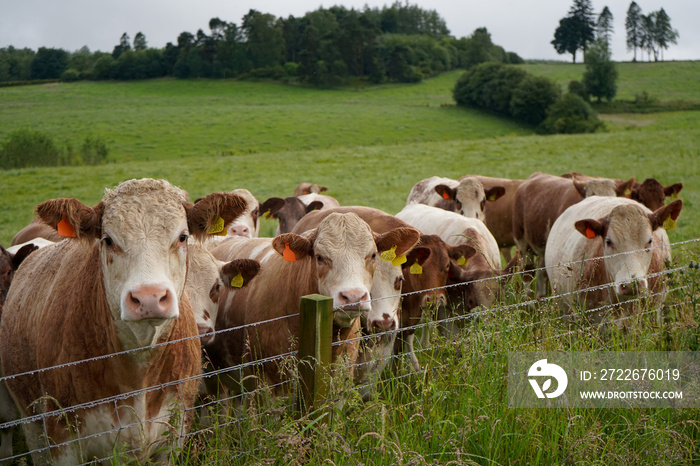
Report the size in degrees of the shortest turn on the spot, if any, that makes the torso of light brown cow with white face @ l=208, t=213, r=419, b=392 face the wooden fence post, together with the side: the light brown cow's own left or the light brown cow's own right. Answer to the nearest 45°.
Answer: approximately 45° to the light brown cow's own right

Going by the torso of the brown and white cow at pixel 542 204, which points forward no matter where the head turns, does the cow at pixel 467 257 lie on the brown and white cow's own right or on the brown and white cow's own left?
on the brown and white cow's own right

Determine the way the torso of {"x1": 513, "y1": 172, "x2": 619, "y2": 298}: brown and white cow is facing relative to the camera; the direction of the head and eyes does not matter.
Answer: to the viewer's right

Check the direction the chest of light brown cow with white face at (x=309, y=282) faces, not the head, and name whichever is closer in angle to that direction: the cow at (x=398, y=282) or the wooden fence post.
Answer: the wooden fence post

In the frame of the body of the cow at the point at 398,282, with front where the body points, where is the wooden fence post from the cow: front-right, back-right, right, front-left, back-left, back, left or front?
front-right

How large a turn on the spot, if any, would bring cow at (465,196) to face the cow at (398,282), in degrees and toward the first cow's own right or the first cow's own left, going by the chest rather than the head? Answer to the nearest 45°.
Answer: approximately 45° to the first cow's own right

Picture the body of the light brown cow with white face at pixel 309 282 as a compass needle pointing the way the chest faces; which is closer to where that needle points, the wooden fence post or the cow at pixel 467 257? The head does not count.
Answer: the wooden fence post
